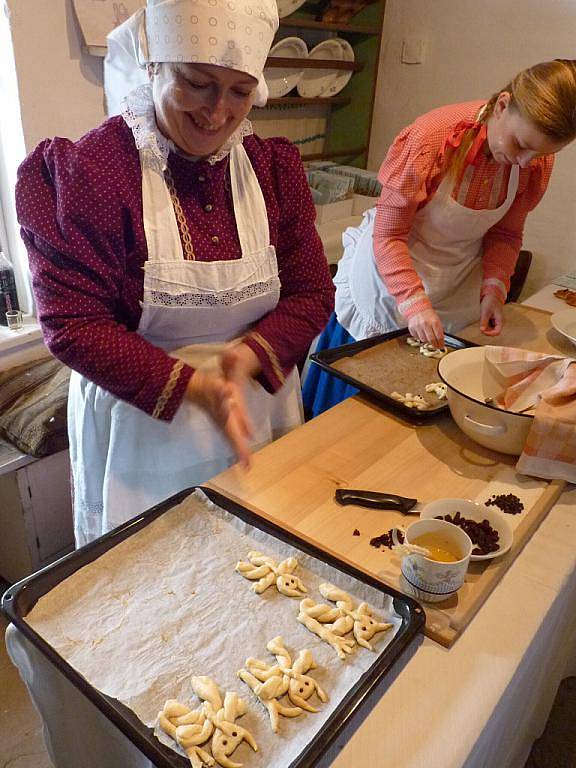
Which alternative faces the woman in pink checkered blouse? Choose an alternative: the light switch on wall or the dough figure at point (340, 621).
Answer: the light switch on wall

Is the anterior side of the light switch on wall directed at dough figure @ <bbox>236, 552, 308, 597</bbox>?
yes

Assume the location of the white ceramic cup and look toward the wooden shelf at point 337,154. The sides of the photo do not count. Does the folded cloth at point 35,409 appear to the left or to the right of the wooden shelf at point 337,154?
left

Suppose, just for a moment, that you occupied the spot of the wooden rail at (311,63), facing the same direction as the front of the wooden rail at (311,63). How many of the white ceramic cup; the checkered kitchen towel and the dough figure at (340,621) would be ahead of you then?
3

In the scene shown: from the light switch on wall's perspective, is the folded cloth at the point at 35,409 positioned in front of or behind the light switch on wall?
in front

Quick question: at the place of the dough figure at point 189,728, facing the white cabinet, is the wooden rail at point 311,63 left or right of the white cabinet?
right

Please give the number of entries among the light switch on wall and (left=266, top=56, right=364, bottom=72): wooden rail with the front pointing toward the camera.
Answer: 2

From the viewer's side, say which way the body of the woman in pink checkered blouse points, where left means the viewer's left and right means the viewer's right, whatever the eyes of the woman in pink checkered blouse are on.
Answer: facing the viewer and to the right of the viewer

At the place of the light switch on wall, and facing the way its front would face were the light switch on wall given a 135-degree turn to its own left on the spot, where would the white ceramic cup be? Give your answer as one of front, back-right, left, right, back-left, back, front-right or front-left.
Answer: back-right
